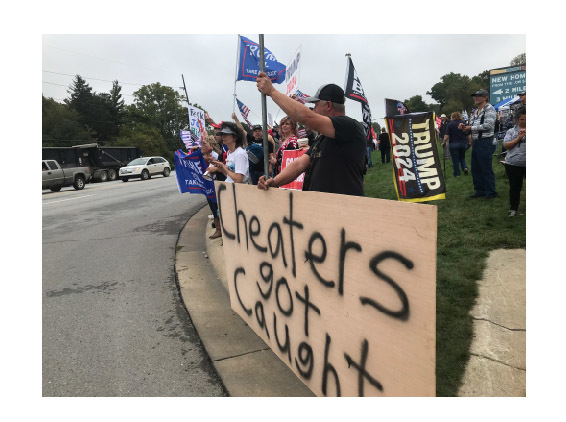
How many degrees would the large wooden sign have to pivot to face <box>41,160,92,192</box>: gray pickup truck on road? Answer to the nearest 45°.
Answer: approximately 90° to its right

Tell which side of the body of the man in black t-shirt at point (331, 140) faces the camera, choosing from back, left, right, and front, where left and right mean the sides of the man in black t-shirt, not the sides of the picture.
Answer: left

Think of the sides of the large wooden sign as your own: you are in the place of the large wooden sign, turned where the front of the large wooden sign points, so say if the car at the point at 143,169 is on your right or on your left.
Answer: on your right

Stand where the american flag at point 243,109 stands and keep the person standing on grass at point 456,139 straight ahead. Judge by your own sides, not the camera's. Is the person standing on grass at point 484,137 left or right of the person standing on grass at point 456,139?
right

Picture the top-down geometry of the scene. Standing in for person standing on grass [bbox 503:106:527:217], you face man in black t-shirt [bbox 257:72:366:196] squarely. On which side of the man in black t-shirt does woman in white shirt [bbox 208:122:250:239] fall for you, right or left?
right

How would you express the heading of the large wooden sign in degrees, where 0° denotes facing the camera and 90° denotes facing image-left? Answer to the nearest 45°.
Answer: approximately 45°
